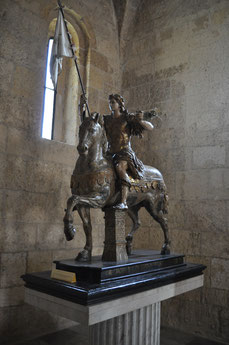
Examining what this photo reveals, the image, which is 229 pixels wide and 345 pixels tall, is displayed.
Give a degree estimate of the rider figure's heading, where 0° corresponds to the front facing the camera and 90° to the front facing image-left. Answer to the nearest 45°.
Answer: approximately 45°

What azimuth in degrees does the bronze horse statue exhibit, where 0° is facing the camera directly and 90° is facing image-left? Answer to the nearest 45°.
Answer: approximately 45°
